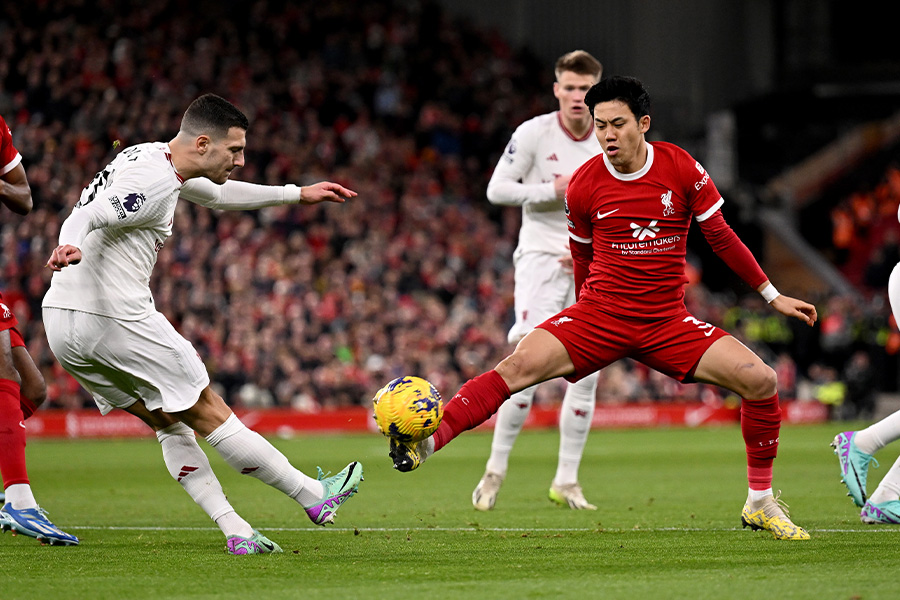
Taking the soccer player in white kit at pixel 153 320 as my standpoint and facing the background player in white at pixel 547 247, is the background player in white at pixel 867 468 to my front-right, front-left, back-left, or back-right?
front-right

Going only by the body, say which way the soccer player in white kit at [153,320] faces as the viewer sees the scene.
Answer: to the viewer's right

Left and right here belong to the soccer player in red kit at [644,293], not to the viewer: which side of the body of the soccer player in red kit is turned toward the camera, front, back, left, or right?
front

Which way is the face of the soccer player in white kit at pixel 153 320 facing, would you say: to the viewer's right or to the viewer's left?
to the viewer's right

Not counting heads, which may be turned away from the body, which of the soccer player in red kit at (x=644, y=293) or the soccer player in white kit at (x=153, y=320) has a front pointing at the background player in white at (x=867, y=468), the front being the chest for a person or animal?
the soccer player in white kit

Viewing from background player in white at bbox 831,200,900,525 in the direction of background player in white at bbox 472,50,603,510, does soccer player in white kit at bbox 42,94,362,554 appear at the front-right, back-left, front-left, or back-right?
front-left

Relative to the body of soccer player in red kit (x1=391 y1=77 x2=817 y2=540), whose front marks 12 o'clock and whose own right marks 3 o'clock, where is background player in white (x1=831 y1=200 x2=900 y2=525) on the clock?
The background player in white is roughly at 8 o'clock from the soccer player in red kit.

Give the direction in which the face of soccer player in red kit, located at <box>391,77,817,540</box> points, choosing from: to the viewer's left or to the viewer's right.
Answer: to the viewer's left

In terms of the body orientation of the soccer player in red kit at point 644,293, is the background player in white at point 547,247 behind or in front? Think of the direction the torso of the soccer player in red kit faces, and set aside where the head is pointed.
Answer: behind

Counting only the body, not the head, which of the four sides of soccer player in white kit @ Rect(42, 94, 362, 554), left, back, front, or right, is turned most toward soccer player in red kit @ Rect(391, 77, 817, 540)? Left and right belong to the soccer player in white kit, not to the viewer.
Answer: front
